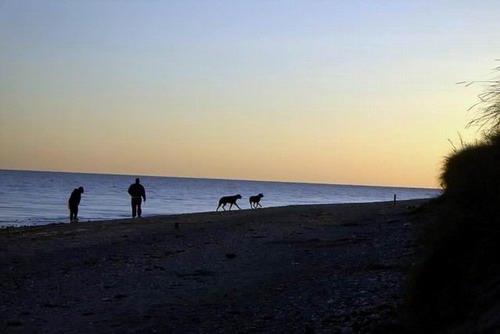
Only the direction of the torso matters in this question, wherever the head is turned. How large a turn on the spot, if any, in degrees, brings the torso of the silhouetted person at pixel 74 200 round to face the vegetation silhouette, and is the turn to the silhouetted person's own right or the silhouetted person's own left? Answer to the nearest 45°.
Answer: approximately 90° to the silhouetted person's own right

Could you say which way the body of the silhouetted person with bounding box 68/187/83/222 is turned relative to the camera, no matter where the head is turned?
to the viewer's right

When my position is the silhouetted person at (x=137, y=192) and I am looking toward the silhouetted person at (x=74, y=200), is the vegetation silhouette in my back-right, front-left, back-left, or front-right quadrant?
back-left

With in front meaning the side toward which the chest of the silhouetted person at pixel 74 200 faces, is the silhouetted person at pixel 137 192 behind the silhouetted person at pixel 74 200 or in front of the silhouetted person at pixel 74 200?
in front

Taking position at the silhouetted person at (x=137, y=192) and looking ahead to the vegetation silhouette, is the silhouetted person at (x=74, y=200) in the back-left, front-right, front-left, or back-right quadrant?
back-right

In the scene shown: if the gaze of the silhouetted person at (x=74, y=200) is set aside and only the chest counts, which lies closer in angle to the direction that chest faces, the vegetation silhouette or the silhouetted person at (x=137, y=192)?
the silhouetted person
